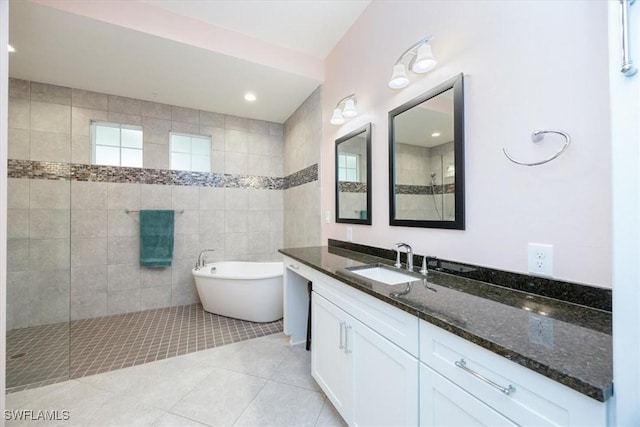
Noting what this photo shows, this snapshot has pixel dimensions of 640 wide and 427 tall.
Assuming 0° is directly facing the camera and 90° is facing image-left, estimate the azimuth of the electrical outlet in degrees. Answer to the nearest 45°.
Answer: approximately 45°

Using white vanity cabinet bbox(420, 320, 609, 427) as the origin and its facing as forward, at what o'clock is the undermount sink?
The undermount sink is roughly at 3 o'clock from the white vanity cabinet.

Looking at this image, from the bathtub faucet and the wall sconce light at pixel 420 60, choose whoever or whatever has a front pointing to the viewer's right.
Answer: the bathtub faucet

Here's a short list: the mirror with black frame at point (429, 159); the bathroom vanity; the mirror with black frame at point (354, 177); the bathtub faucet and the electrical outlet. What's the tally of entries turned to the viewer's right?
1

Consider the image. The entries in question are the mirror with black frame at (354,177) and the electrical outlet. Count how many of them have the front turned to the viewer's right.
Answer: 0

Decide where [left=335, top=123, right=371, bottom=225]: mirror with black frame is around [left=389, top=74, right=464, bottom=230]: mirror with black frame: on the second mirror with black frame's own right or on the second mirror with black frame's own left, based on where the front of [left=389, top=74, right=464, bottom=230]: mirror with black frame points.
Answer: on the second mirror with black frame's own right

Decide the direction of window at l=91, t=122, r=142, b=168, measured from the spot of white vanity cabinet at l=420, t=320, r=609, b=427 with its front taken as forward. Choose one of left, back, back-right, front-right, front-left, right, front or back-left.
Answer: front-right

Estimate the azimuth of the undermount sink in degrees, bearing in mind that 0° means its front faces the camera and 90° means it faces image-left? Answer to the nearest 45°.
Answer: approximately 45°

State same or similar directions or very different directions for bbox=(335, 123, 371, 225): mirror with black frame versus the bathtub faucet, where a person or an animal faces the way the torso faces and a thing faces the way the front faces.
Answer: very different directions
